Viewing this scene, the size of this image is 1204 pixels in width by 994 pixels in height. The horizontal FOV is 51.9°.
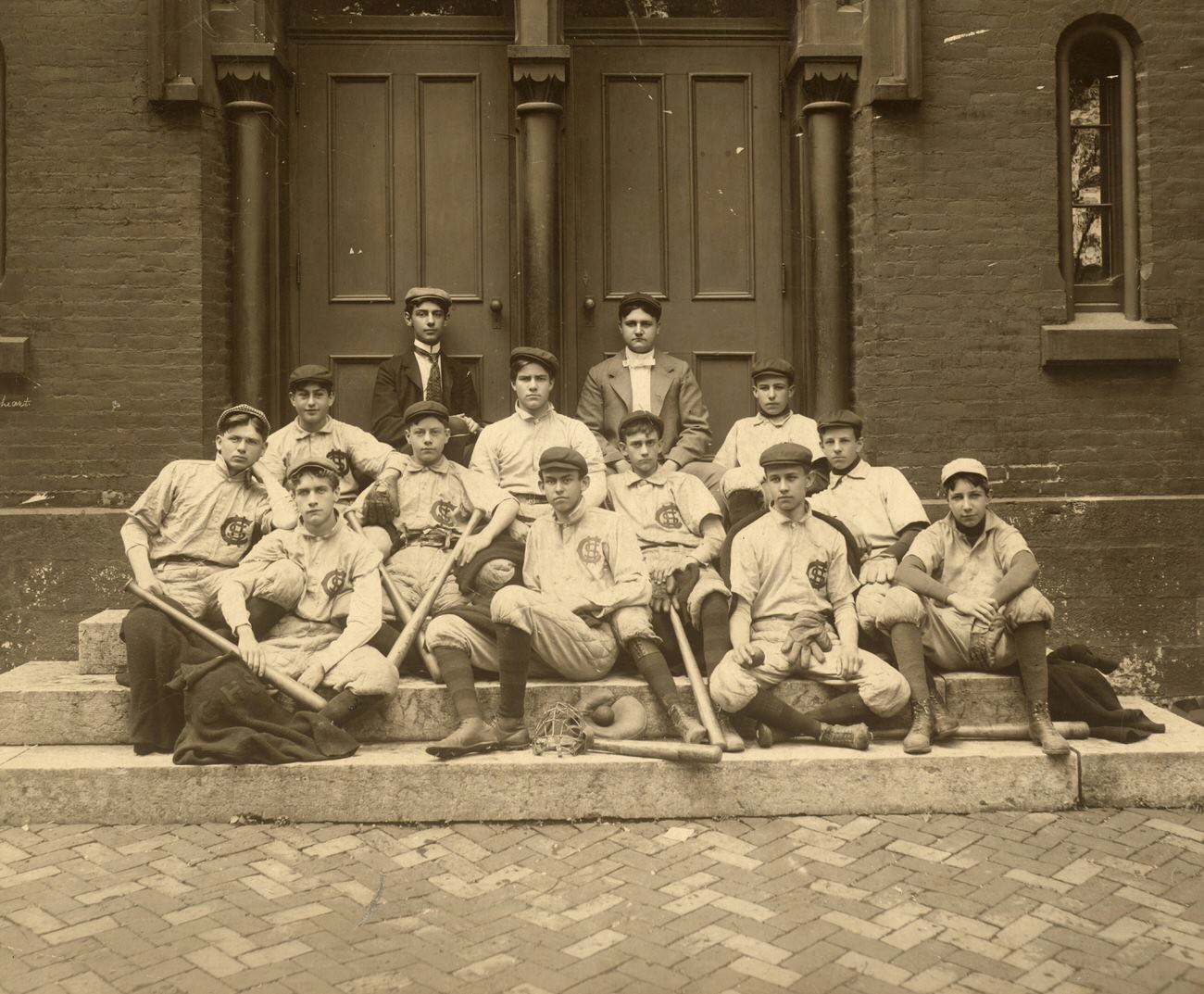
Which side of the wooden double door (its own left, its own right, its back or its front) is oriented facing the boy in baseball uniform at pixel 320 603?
front

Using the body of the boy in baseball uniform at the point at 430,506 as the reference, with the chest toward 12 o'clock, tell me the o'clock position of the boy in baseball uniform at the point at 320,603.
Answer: the boy in baseball uniform at the point at 320,603 is roughly at 1 o'clock from the boy in baseball uniform at the point at 430,506.

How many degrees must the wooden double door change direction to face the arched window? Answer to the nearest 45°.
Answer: approximately 90° to its left

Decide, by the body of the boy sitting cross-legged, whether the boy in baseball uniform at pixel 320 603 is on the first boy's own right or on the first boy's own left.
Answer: on the first boy's own right

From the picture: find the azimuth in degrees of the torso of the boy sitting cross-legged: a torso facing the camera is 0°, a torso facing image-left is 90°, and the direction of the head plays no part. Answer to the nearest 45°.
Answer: approximately 0°

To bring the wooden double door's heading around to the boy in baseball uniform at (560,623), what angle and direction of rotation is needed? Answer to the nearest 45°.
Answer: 0° — it already faces them

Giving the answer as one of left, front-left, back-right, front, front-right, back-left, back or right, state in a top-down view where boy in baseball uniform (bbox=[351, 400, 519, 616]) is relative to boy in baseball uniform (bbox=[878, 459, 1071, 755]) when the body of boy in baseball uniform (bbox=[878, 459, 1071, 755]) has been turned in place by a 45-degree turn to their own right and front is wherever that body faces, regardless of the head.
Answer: front-right

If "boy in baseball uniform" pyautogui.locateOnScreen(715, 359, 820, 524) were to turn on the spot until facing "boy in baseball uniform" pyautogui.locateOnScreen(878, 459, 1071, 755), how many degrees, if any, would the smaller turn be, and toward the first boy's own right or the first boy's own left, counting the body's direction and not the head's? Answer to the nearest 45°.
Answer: approximately 45° to the first boy's own left

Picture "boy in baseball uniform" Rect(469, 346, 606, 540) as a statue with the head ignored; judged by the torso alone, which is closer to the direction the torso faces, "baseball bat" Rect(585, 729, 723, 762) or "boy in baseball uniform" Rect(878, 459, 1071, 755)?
the baseball bat

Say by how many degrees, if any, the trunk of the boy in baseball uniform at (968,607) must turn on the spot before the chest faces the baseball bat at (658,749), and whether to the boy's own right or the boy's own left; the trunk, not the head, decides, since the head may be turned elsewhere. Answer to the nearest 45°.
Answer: approximately 45° to the boy's own right
